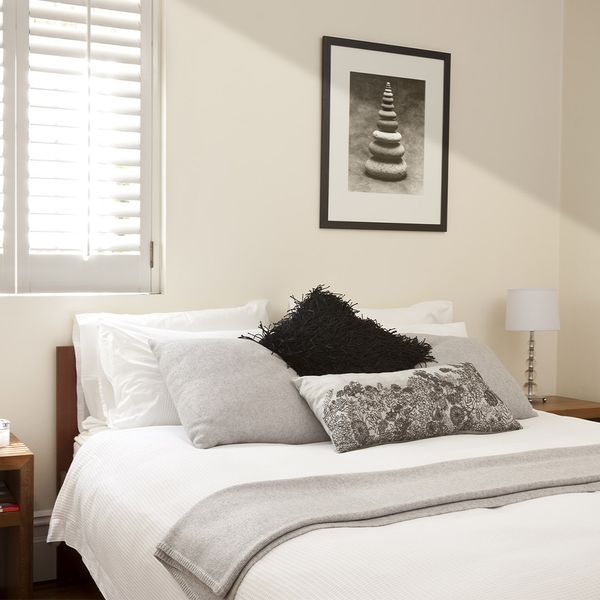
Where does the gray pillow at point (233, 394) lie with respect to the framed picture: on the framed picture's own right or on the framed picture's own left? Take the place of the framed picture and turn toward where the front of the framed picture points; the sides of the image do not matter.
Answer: on the framed picture's own right

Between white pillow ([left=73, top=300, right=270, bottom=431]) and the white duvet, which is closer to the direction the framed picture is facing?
the white duvet

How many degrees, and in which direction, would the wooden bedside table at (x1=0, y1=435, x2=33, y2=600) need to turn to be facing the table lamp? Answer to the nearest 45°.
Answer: approximately 90° to its left

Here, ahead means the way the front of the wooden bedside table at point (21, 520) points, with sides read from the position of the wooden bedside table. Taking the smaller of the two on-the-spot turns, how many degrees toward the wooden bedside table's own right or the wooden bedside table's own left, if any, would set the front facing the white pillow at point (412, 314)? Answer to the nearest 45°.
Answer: approximately 90° to the wooden bedside table's own left

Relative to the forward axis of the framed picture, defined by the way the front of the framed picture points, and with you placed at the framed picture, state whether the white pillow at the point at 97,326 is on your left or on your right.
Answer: on your right

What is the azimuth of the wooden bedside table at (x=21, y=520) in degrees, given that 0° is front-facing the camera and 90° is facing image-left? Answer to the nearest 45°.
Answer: approximately 0°

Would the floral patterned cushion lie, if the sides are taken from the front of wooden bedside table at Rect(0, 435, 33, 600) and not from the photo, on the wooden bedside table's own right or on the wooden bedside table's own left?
on the wooden bedside table's own left
